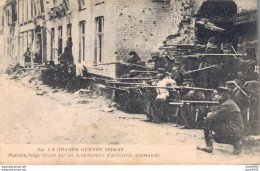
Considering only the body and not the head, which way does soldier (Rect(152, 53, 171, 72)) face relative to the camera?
to the viewer's left

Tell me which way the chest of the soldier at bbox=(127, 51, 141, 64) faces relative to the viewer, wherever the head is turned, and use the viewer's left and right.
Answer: facing to the left of the viewer
